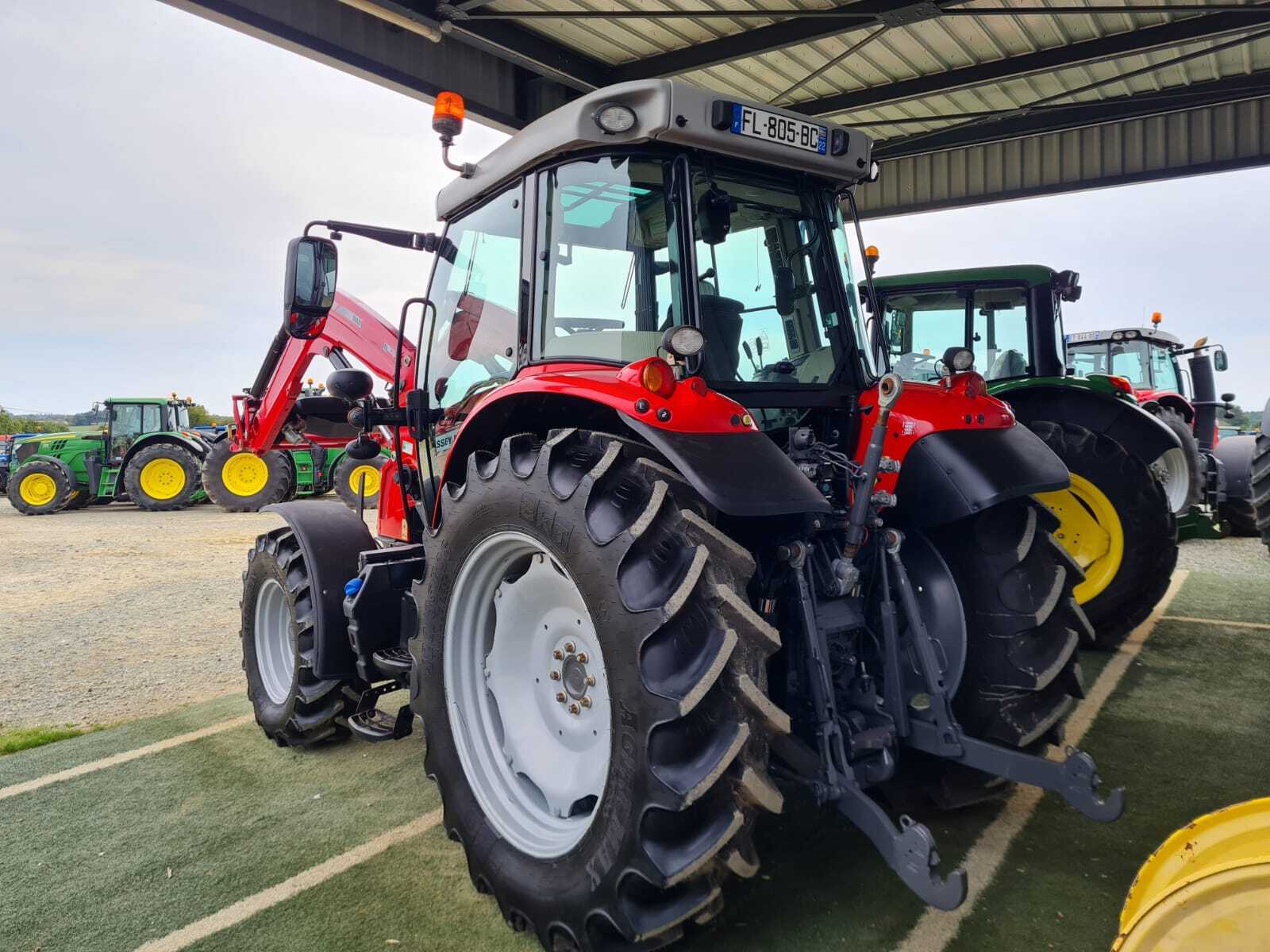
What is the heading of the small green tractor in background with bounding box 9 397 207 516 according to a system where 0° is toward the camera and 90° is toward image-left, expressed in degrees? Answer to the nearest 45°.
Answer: approximately 90°

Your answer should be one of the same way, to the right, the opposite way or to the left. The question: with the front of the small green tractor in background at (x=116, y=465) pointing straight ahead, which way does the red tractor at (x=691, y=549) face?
to the right

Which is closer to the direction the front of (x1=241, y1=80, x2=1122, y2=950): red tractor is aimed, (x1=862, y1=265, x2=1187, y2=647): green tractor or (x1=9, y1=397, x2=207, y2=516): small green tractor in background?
the small green tractor in background

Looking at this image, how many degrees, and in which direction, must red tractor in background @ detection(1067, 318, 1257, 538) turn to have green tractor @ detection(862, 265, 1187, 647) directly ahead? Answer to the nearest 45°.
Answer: approximately 135° to its right

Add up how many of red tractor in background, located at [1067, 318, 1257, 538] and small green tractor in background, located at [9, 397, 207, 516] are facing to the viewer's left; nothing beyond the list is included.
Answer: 1

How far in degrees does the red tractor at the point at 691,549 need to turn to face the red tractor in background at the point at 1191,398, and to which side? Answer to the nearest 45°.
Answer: approximately 90° to its right

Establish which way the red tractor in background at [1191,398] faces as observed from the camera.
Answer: facing away from the viewer and to the right of the viewer

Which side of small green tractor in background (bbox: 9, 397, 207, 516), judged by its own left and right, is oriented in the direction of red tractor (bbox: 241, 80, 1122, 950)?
left

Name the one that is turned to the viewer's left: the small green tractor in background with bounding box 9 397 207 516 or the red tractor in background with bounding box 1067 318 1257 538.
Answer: the small green tractor in background

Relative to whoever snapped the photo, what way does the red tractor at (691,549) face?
facing away from the viewer and to the left of the viewer

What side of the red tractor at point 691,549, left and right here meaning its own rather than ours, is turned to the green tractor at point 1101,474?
right

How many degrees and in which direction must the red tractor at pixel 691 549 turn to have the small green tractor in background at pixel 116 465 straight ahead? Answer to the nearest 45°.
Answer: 0° — it already faces it
